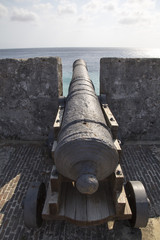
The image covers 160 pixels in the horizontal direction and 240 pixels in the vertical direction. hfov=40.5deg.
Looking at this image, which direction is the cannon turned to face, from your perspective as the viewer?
facing away from the viewer

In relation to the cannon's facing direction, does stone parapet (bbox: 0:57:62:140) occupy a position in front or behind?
in front

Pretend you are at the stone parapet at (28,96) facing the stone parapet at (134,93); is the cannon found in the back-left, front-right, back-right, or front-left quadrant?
front-right

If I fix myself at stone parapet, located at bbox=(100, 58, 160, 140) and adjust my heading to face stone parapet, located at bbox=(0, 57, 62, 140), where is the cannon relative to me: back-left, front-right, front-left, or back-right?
front-left

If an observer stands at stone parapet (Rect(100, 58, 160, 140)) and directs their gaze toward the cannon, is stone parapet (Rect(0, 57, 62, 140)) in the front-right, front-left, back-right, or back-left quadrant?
front-right

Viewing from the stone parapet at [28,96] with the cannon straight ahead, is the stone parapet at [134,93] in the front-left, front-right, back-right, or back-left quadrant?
front-left
